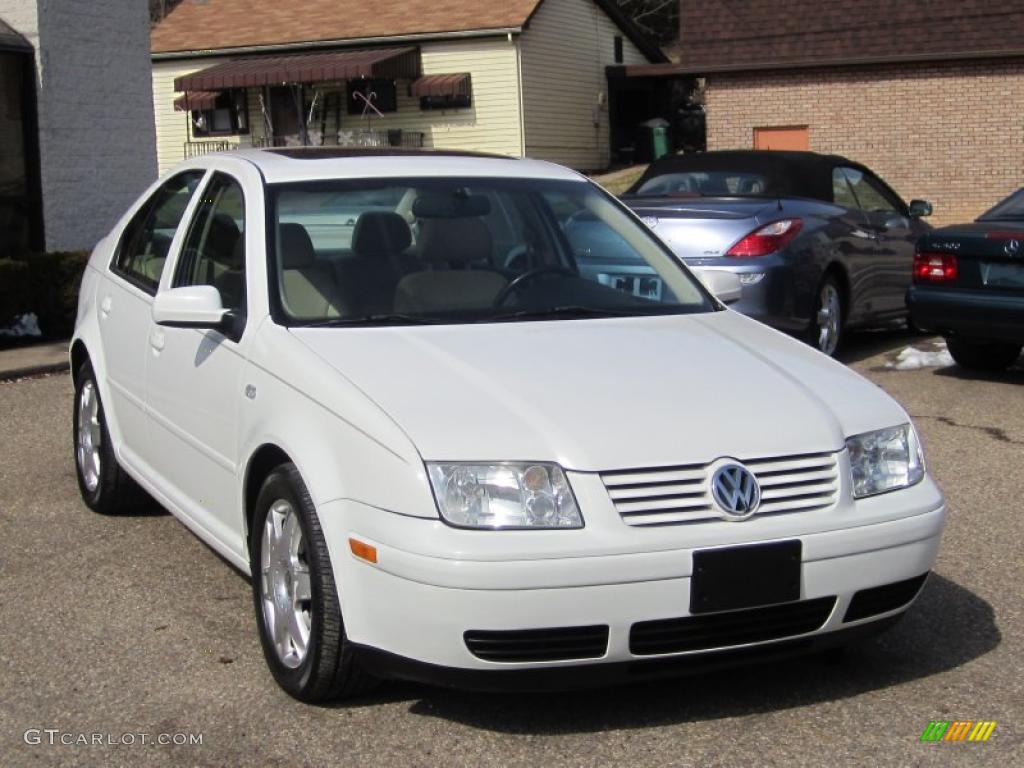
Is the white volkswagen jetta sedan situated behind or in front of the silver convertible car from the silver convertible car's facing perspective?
behind

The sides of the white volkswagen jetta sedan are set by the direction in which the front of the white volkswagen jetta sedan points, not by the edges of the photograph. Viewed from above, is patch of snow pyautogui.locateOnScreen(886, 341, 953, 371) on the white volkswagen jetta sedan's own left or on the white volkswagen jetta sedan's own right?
on the white volkswagen jetta sedan's own left

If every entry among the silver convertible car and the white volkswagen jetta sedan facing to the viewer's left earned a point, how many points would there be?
0

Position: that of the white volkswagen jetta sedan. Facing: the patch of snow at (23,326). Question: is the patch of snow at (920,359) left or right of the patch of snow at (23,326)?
right

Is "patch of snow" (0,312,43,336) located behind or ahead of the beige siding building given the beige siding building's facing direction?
ahead

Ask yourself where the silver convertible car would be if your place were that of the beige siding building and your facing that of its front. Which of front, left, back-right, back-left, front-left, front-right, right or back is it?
front-left

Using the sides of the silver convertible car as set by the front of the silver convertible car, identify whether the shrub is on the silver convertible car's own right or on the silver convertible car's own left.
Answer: on the silver convertible car's own left

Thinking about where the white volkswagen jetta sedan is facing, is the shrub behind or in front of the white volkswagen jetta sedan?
behind

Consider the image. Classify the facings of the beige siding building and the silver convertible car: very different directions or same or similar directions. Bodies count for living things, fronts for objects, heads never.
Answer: very different directions

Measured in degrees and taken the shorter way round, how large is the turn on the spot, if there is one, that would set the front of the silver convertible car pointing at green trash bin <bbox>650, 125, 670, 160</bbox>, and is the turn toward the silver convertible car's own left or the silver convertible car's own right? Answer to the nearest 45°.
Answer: approximately 45° to the silver convertible car's own left

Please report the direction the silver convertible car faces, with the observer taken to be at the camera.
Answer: facing away from the viewer and to the right of the viewer

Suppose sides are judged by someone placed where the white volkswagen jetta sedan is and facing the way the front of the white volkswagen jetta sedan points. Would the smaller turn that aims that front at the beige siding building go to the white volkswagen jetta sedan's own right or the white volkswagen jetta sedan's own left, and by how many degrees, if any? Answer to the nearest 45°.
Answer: approximately 135° to the white volkswagen jetta sedan's own left

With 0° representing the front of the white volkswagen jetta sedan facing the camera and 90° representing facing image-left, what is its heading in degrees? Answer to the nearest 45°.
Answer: approximately 315°
